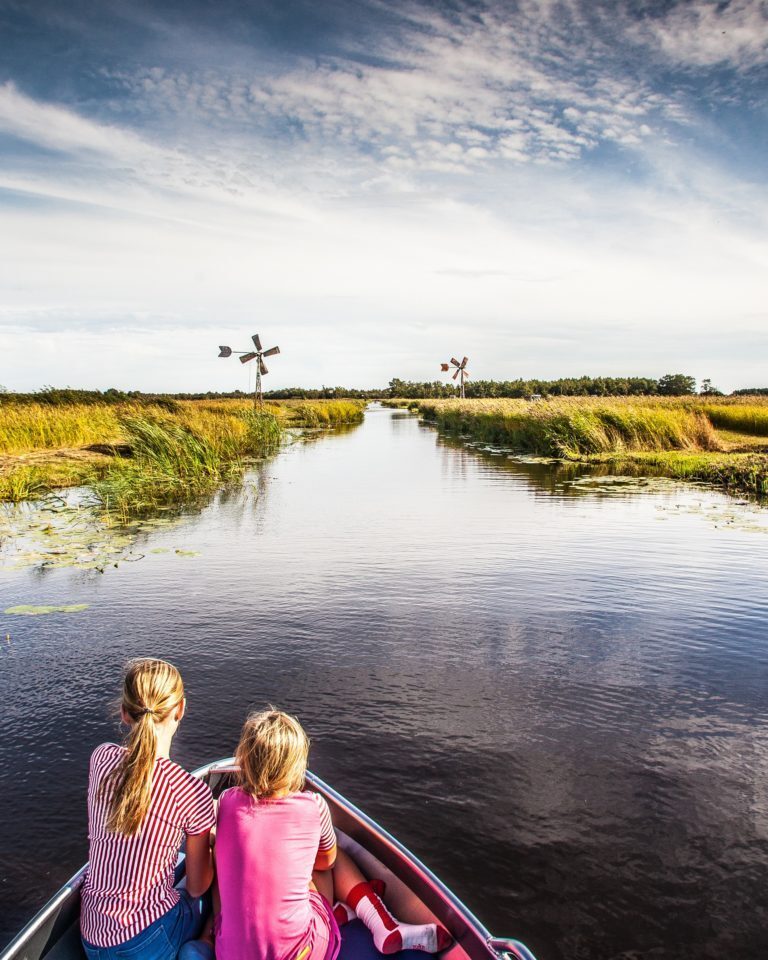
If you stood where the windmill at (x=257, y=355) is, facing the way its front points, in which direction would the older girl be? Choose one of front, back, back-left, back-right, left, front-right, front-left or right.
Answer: front-right

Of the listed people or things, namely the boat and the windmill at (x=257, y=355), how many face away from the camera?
1

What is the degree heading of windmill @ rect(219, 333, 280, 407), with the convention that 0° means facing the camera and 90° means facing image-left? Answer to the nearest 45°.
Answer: approximately 315°

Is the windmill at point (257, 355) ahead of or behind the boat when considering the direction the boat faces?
ahead

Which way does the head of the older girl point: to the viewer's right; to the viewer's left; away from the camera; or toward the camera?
away from the camera

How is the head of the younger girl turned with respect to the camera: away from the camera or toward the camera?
away from the camera

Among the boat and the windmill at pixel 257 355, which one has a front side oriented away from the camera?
the boat

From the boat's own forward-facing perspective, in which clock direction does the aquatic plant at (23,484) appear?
The aquatic plant is roughly at 11 o'clock from the boat.

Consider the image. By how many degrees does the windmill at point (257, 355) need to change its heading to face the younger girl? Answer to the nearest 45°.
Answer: approximately 45° to its right

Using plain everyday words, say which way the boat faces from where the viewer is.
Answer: facing away from the viewer
